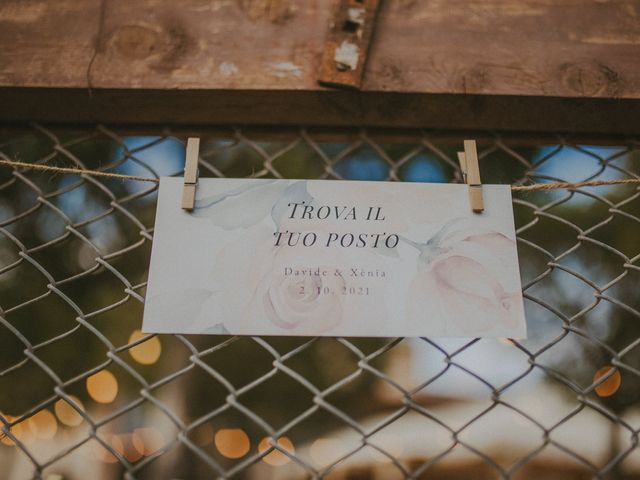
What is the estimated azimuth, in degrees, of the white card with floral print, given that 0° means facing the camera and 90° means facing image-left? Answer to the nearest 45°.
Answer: approximately 0°
